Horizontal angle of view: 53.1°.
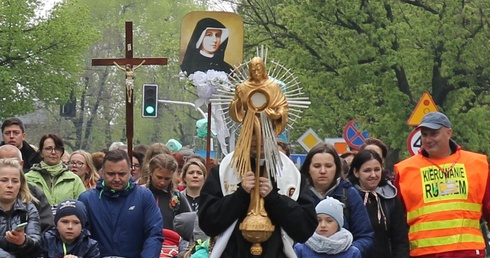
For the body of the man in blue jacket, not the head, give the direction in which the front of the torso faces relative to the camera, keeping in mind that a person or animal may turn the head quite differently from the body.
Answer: toward the camera

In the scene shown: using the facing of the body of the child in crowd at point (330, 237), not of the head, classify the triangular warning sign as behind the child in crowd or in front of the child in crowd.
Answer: behind

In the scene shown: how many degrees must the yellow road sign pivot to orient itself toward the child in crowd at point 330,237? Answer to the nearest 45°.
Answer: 0° — it already faces them

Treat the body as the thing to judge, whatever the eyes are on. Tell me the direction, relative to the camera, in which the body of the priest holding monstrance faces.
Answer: toward the camera

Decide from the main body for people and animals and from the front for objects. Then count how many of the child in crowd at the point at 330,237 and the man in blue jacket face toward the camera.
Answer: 2

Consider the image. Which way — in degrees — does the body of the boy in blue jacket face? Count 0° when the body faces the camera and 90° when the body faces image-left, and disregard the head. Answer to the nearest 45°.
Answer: approximately 0°

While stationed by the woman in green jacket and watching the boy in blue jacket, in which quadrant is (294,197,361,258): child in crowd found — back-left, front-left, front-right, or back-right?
front-left

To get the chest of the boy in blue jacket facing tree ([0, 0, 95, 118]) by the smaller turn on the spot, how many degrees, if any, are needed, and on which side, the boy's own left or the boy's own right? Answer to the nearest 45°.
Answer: approximately 180°

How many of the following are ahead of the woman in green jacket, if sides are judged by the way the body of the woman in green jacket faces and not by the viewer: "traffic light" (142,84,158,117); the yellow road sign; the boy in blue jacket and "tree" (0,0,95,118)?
1

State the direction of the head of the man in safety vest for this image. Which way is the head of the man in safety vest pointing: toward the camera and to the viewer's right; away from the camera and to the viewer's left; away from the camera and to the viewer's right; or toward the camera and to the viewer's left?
toward the camera and to the viewer's left
